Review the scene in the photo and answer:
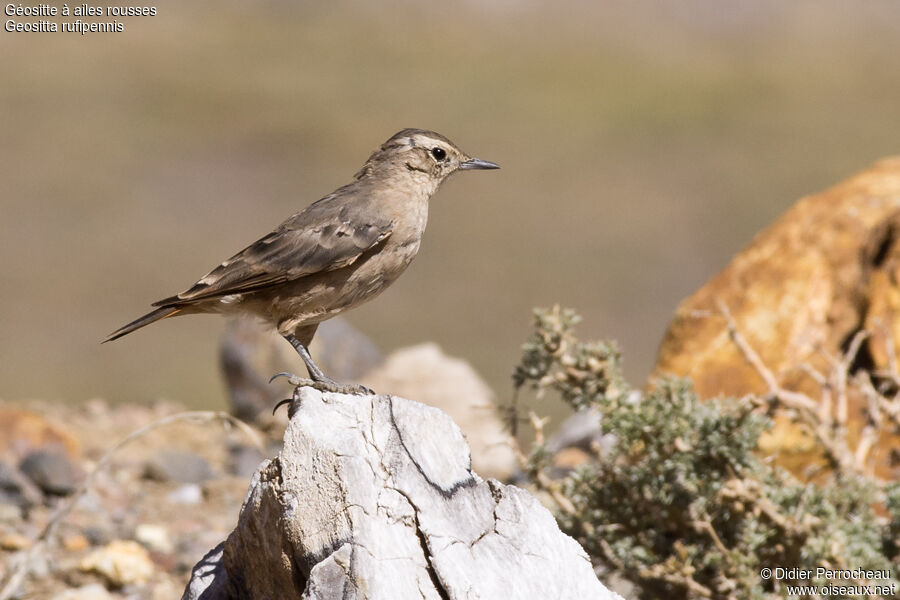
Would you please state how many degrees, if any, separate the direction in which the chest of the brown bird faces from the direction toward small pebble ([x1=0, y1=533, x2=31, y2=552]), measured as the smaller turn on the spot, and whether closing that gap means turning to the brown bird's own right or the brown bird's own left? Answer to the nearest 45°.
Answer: approximately 135° to the brown bird's own left

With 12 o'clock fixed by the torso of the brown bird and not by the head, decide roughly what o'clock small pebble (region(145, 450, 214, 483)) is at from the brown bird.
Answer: The small pebble is roughly at 8 o'clock from the brown bird.

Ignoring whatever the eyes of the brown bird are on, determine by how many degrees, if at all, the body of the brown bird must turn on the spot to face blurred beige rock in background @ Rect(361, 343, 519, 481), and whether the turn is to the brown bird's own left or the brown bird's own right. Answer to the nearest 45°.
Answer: approximately 90° to the brown bird's own left

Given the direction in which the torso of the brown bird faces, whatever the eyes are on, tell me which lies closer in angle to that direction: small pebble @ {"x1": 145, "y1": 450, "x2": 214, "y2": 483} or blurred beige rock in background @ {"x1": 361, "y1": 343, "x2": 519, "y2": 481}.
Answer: the blurred beige rock in background

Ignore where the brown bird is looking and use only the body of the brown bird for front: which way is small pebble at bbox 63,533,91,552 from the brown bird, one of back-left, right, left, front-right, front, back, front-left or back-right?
back-left

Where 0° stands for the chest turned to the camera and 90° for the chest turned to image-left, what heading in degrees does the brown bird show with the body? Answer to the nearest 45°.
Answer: approximately 270°
